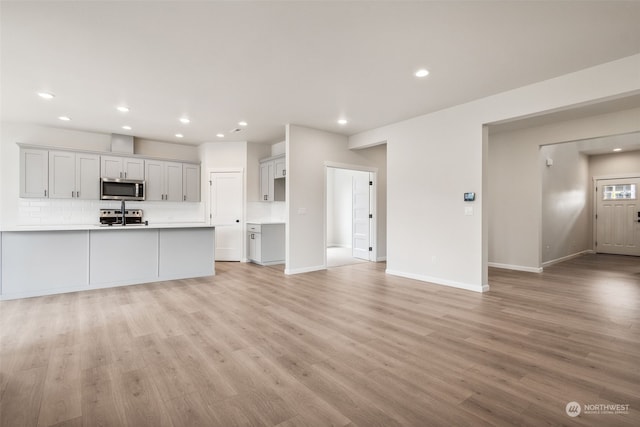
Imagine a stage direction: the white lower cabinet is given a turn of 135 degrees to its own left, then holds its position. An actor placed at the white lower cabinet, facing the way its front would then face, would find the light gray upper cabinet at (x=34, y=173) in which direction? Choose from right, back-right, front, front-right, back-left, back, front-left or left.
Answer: back

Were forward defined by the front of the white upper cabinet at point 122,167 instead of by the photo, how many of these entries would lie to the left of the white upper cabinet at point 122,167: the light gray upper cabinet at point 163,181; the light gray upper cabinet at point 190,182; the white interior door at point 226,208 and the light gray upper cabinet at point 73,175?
3

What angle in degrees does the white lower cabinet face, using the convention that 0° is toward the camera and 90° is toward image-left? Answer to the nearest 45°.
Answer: approximately 45°

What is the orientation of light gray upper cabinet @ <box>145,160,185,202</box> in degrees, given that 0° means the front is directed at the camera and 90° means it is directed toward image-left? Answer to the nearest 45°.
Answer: approximately 0°

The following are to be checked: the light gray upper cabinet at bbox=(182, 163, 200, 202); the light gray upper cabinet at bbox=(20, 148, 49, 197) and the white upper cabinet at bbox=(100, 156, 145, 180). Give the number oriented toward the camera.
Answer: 3

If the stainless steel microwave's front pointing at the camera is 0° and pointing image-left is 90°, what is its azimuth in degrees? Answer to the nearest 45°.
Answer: approximately 0°

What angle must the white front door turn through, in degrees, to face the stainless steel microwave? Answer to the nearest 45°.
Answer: approximately 45° to its right

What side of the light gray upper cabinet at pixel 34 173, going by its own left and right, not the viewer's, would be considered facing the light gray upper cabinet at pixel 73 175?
left
